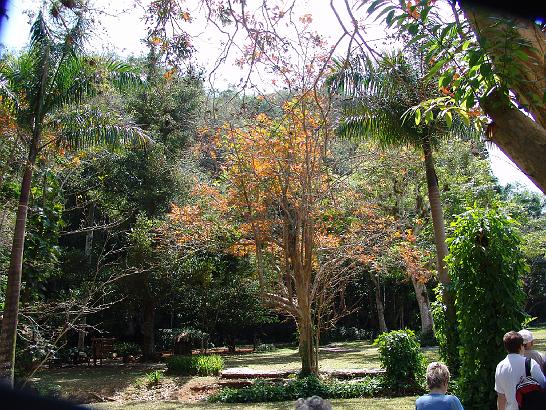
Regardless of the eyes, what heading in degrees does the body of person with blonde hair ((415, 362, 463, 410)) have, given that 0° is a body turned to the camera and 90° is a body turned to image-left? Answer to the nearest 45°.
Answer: approximately 180°

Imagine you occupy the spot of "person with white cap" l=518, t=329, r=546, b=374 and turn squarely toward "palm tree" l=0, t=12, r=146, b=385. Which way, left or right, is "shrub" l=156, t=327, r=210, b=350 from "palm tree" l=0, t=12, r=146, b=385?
right

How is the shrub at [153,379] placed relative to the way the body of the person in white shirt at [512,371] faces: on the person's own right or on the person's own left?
on the person's own left

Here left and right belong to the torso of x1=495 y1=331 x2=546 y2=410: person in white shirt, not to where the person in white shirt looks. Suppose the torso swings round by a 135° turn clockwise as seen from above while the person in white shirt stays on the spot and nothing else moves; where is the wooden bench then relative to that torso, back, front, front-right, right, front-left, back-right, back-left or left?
back-right

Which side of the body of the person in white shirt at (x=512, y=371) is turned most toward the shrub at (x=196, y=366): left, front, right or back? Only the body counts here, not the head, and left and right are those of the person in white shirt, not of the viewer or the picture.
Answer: left

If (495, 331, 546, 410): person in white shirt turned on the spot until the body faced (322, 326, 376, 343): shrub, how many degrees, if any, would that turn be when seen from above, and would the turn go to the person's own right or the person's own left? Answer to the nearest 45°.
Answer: approximately 45° to the person's own left

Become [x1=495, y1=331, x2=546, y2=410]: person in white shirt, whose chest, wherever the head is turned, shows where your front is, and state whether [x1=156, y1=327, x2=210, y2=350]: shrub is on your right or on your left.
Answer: on your left

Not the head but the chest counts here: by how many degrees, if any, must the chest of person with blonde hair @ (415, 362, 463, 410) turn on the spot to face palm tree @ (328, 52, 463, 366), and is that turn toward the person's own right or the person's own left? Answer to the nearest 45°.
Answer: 0° — they already face it

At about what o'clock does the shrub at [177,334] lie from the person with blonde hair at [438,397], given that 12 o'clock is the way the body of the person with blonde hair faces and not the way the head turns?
The shrub is roughly at 11 o'clock from the person with blonde hair.

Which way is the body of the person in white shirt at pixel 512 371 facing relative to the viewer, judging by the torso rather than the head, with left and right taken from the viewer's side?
facing away from the viewer and to the right of the viewer

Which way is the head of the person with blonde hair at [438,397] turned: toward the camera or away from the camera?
away from the camera
